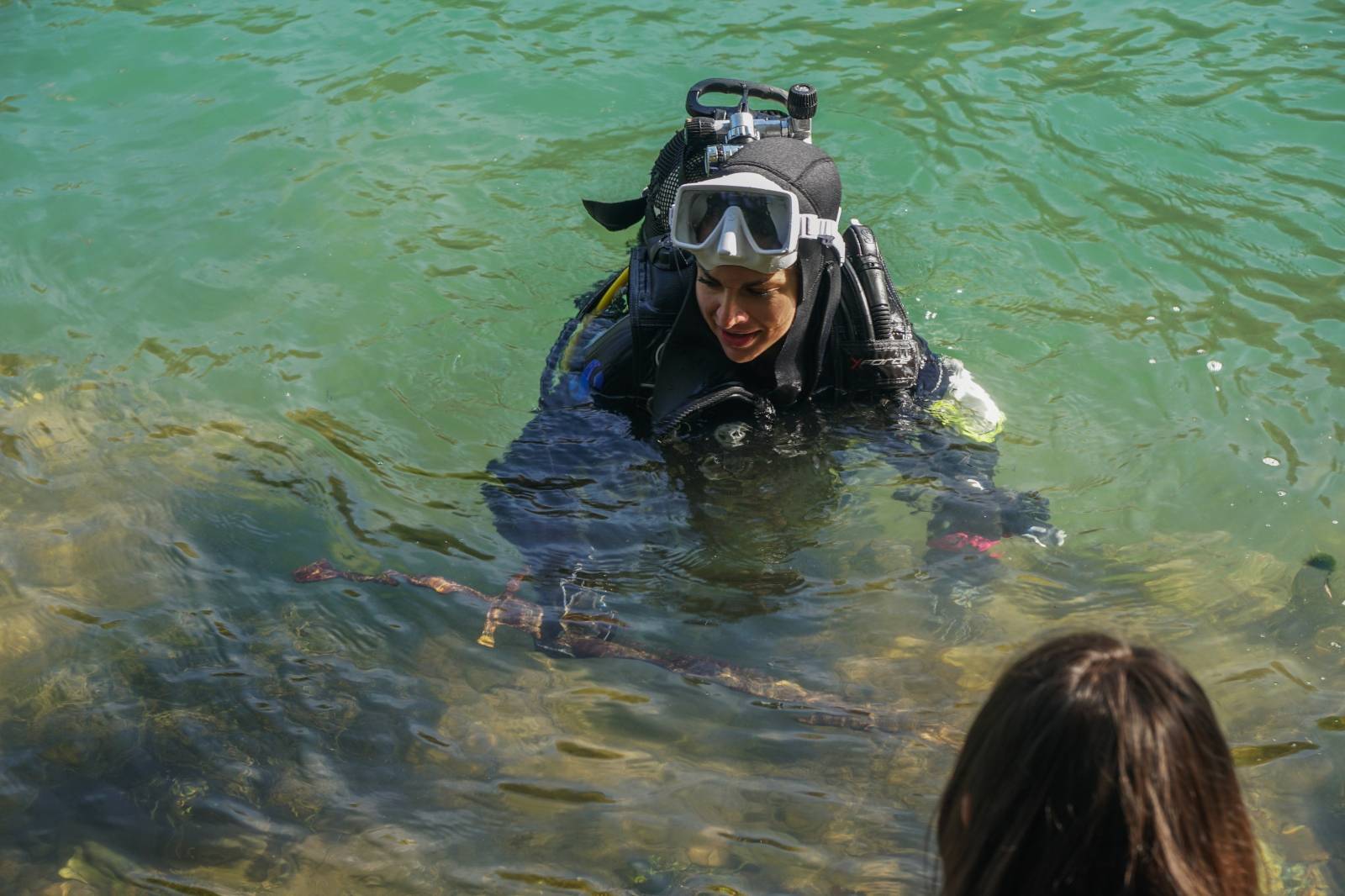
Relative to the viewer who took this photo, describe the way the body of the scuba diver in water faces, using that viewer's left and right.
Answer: facing the viewer
